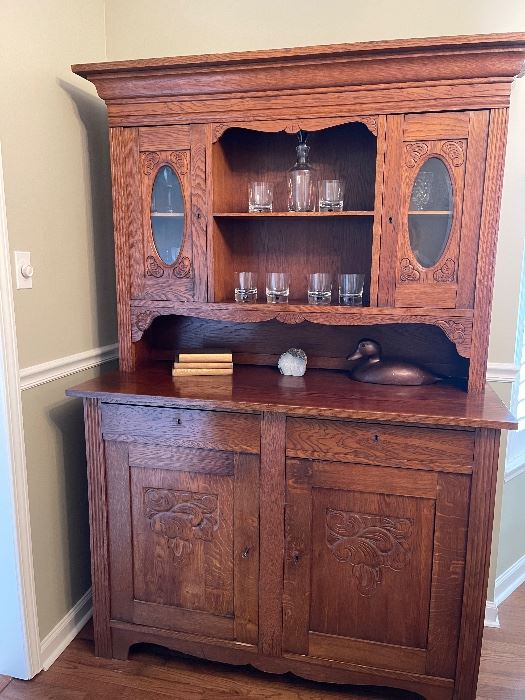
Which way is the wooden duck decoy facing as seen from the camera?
to the viewer's left

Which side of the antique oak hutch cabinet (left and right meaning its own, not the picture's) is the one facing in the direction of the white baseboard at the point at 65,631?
right

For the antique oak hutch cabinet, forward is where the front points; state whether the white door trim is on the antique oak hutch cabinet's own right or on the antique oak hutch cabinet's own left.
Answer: on the antique oak hutch cabinet's own right

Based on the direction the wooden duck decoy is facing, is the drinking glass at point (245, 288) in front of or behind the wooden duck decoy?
in front

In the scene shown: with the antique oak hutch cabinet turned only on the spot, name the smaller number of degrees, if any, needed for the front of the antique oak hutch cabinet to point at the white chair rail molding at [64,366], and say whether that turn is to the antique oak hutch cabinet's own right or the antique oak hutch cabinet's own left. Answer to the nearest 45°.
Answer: approximately 90° to the antique oak hutch cabinet's own right

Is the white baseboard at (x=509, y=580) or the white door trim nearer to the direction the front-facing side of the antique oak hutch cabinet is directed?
the white door trim

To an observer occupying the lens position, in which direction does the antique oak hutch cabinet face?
facing the viewer

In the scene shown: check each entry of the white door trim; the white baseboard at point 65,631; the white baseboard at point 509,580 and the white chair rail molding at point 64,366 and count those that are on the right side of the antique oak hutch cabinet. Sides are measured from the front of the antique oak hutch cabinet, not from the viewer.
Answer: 3

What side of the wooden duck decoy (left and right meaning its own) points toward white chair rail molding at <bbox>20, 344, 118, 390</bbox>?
front
